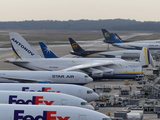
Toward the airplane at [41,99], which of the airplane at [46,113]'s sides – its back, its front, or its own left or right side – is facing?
left

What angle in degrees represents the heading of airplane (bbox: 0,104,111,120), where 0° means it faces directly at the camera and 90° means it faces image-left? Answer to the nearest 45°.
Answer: approximately 270°

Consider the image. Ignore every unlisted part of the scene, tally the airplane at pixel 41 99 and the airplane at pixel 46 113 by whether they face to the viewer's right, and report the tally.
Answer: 2

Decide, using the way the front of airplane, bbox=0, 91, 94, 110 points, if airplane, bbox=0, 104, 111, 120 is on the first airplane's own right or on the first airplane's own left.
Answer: on the first airplane's own right

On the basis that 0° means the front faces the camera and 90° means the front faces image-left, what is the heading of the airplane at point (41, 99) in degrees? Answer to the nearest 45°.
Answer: approximately 270°
